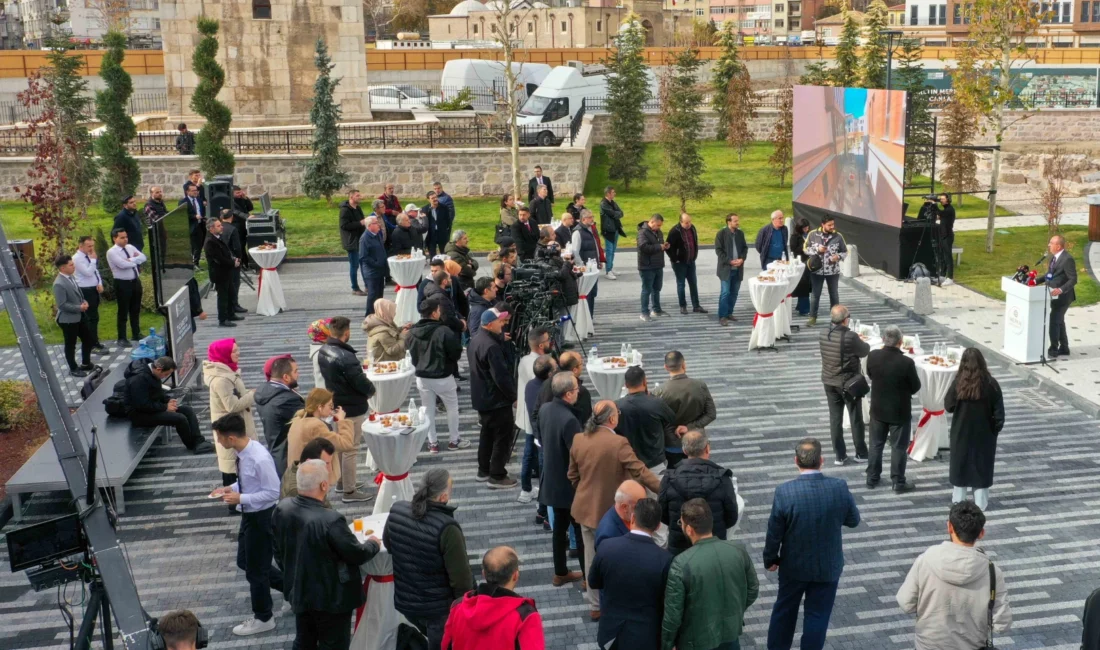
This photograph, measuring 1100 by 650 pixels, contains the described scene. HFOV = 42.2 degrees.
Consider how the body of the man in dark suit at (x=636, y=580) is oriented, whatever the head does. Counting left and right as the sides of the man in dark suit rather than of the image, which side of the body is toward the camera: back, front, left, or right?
back

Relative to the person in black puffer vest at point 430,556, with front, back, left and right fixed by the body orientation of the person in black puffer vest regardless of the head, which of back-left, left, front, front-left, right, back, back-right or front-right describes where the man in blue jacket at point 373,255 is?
front-left

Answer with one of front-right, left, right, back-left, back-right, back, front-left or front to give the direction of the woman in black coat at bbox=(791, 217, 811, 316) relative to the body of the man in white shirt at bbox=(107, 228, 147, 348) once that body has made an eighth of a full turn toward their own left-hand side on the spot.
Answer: front

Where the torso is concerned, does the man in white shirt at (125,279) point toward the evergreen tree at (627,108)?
no

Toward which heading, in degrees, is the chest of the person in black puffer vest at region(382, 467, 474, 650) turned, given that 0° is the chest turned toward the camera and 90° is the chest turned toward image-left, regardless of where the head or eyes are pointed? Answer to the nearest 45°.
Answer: approximately 225°

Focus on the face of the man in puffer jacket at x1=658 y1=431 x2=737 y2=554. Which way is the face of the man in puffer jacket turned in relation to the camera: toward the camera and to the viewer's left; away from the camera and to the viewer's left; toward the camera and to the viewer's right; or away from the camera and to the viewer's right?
away from the camera and to the viewer's right

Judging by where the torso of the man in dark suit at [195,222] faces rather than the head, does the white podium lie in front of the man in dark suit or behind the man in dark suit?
in front

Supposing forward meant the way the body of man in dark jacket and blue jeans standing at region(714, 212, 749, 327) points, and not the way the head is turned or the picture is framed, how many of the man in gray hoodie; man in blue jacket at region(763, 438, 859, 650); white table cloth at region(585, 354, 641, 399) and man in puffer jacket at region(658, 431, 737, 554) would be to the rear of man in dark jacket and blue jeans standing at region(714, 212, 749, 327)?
0

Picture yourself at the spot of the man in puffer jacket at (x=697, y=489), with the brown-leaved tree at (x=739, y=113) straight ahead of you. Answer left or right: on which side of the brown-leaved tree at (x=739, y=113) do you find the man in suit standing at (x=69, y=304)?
left

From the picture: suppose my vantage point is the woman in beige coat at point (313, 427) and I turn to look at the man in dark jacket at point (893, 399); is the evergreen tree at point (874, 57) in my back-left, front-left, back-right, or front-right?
front-left

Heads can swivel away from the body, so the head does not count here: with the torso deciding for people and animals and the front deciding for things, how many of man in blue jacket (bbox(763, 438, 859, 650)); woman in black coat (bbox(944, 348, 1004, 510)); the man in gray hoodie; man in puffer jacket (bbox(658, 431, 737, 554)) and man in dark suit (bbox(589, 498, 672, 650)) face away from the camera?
5

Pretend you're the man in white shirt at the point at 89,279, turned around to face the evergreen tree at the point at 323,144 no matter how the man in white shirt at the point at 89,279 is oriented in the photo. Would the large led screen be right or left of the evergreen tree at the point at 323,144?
right

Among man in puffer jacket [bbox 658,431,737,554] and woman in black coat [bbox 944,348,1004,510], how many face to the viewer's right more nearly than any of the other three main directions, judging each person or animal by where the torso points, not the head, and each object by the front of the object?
0

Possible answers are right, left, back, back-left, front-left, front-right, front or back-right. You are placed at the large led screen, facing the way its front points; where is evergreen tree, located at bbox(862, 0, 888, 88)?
back-right

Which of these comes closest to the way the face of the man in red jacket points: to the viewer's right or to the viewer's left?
to the viewer's right

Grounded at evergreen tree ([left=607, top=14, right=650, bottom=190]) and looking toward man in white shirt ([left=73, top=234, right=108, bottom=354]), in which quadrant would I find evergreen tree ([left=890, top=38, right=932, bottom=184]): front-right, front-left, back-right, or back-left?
back-left
